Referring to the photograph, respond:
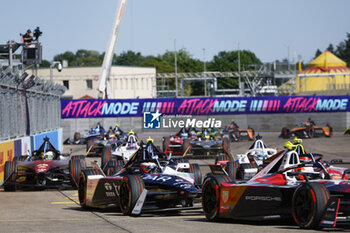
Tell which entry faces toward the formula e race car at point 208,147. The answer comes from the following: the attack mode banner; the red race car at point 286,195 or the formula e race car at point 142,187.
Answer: the attack mode banner

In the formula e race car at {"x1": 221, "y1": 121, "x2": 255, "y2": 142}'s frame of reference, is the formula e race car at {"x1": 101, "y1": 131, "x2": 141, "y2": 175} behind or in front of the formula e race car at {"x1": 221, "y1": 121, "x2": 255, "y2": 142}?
in front

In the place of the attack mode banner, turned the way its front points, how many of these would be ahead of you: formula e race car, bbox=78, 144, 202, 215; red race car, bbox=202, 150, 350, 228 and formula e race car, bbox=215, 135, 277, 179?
3

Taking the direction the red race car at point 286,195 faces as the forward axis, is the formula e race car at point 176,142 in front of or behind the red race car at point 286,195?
behind

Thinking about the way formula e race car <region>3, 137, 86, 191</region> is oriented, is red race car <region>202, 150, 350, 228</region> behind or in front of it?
in front

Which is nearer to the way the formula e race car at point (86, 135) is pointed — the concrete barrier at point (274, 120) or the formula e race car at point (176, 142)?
the formula e race car

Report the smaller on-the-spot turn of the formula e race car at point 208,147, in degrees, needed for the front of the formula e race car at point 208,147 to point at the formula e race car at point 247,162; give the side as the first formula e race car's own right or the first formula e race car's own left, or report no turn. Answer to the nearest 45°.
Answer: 0° — it already faces it

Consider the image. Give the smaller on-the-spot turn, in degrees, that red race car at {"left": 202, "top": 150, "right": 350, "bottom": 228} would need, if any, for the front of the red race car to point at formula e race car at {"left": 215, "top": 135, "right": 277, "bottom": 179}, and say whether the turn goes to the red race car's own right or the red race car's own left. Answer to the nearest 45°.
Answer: approximately 135° to the red race car's own left

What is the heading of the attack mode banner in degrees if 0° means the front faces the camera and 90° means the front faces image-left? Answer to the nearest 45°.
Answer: approximately 0°

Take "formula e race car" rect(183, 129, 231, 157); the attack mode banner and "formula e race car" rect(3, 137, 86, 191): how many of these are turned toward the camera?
3

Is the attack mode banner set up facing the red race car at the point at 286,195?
yes

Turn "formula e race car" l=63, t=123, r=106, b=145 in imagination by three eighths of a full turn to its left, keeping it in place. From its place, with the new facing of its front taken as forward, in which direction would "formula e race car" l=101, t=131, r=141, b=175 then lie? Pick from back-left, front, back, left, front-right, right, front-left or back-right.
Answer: right

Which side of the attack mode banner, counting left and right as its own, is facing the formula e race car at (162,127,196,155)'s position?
front

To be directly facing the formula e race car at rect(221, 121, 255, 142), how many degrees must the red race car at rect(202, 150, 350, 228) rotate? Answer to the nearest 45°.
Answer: approximately 135° to its left
